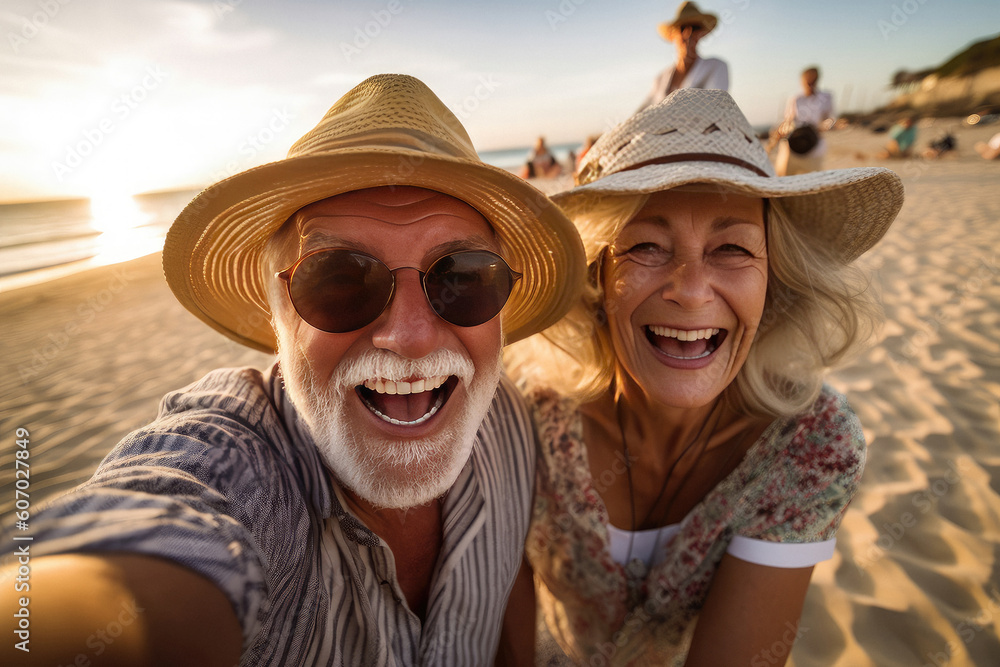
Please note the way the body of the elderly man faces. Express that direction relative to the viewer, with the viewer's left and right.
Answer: facing the viewer

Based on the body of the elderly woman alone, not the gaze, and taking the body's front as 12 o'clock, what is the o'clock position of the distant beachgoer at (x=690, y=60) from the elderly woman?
The distant beachgoer is roughly at 6 o'clock from the elderly woman.

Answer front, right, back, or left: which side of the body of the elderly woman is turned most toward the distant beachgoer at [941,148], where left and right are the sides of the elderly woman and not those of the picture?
back

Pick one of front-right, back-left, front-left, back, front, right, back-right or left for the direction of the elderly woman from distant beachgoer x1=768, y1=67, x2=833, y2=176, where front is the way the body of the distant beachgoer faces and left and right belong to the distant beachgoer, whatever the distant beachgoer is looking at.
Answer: front

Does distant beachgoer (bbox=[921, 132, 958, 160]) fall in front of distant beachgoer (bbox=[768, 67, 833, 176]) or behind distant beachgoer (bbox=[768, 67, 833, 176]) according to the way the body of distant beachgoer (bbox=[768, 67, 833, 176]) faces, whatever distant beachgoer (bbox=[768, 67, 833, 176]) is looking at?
behind

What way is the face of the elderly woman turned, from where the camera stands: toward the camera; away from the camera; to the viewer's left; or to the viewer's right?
toward the camera

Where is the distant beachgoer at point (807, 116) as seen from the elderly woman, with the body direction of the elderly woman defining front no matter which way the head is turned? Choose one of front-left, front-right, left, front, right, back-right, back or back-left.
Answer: back

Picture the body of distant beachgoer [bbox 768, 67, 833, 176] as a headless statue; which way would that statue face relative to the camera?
toward the camera

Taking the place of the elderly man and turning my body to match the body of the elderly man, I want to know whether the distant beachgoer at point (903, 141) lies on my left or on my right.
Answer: on my left

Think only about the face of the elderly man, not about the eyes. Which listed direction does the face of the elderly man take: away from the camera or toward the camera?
toward the camera
